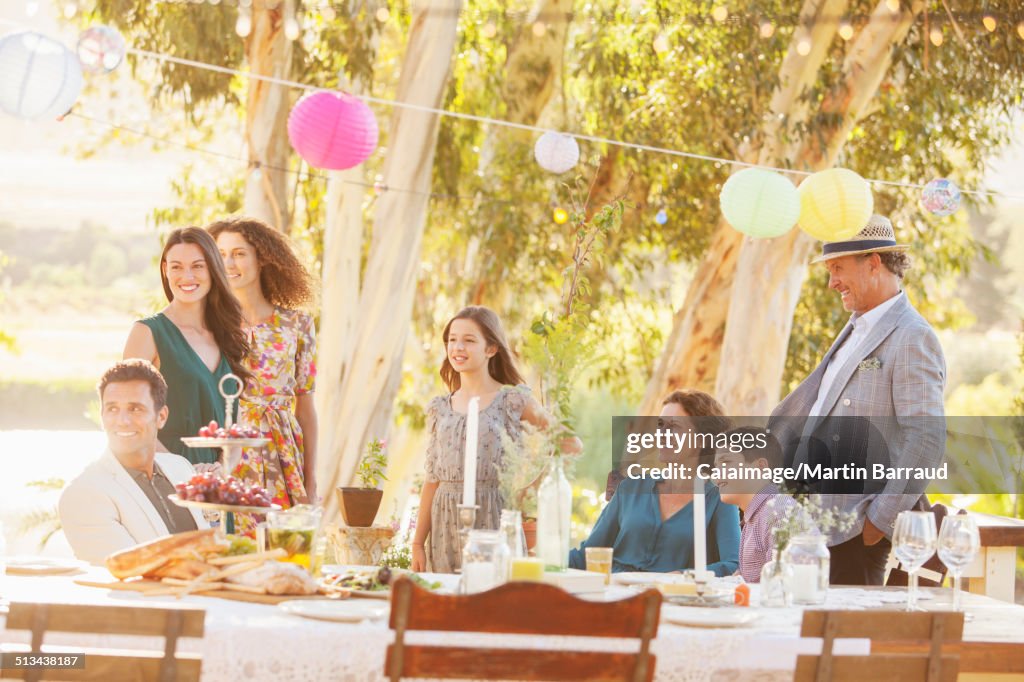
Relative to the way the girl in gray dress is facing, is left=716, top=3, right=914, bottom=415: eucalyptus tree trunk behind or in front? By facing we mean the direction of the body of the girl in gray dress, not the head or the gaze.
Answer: behind

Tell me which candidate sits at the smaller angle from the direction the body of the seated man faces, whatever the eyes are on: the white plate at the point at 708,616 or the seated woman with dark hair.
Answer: the white plate

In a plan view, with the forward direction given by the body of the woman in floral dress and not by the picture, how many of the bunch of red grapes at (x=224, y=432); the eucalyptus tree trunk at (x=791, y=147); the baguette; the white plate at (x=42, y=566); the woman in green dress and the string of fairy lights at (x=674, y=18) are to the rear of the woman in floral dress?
2

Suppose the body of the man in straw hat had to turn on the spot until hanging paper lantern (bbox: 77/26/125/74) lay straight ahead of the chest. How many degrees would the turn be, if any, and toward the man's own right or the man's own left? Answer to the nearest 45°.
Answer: approximately 45° to the man's own right

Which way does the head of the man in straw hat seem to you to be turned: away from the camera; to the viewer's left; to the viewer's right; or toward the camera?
to the viewer's left

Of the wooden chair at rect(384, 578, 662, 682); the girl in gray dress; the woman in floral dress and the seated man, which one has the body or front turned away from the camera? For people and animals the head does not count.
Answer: the wooden chair

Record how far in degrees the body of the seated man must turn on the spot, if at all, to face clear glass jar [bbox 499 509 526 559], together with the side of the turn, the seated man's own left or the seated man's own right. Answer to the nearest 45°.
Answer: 0° — they already face it

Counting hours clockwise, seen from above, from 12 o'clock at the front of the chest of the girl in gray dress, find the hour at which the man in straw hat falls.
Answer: The man in straw hat is roughly at 8 o'clock from the girl in gray dress.

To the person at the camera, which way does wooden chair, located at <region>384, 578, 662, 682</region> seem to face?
facing away from the viewer

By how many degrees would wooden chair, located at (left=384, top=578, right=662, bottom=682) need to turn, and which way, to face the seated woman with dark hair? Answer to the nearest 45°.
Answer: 0° — it already faces them

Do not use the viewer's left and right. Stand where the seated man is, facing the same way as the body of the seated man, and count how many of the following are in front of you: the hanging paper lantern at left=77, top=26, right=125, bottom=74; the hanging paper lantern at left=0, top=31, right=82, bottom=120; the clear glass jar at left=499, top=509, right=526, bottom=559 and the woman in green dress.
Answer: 1

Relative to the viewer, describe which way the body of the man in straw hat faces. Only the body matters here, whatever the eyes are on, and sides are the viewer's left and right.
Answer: facing the viewer and to the left of the viewer

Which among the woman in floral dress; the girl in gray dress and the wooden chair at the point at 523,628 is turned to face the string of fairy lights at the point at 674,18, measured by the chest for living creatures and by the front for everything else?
the wooden chair

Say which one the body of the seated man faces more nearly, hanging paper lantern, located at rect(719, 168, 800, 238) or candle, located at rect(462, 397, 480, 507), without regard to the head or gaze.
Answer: the candle

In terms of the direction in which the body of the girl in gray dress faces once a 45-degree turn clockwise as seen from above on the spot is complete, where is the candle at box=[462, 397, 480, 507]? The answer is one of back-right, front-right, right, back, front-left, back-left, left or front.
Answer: left

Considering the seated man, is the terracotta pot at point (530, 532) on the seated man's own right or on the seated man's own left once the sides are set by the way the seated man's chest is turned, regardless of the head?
on the seated man's own left

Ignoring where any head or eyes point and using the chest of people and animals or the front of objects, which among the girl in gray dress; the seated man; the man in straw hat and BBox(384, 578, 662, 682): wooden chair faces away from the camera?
the wooden chair

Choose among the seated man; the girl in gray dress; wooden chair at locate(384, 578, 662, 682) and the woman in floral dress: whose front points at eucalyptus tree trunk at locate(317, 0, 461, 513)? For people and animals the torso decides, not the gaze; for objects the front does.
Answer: the wooden chair
